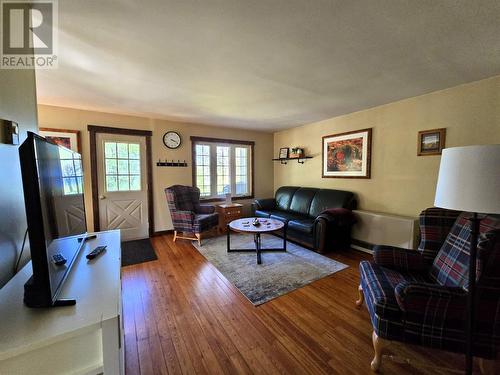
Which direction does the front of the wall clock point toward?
toward the camera

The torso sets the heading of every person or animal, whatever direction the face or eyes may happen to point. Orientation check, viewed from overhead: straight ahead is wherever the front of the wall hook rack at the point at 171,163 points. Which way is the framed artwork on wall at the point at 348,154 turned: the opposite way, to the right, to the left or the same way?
to the right

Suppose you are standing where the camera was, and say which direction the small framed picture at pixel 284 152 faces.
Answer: facing the viewer and to the left of the viewer

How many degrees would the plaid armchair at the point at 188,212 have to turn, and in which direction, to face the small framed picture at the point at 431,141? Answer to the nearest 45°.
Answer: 0° — it already faces it

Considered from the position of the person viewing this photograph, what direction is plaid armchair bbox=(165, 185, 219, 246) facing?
facing the viewer and to the right of the viewer

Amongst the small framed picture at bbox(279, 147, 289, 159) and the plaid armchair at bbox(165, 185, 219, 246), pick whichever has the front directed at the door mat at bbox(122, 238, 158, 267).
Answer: the small framed picture

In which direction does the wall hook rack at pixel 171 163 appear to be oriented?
toward the camera

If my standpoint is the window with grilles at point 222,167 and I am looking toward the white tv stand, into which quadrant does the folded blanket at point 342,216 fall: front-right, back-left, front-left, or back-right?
front-left

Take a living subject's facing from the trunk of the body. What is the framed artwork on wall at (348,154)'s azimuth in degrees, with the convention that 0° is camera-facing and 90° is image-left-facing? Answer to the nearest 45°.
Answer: approximately 45°

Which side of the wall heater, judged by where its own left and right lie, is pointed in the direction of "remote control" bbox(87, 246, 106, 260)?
front

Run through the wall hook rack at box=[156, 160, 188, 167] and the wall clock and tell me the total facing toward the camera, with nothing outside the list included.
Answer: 2

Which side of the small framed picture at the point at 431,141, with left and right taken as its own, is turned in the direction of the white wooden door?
front
